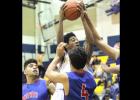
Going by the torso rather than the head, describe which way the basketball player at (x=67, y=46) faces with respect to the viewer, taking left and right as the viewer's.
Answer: facing the viewer and to the right of the viewer

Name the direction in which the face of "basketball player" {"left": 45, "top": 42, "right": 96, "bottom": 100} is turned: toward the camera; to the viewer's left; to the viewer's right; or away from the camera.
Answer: away from the camera
